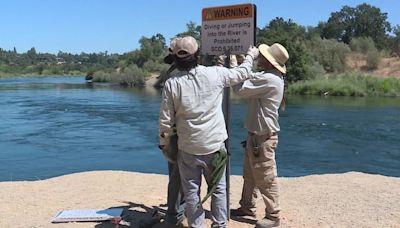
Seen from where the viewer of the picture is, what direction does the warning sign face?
facing the viewer

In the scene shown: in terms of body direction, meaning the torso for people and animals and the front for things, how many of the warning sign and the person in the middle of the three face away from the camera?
1

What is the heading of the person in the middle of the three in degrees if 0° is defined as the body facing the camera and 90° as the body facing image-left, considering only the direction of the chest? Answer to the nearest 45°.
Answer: approximately 180°

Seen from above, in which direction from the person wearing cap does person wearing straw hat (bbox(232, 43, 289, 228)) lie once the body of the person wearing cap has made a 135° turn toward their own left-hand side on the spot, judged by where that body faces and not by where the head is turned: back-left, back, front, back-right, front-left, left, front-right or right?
back

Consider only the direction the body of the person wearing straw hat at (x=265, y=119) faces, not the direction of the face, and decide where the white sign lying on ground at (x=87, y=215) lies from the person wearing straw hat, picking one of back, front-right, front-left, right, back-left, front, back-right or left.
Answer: front

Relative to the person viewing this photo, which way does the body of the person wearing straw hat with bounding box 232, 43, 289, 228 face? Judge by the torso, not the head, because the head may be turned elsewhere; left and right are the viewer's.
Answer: facing to the left of the viewer

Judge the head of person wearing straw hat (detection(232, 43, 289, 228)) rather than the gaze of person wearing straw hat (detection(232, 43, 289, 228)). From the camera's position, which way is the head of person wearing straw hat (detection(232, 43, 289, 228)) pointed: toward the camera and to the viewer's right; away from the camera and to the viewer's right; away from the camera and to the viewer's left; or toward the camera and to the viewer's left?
away from the camera and to the viewer's left

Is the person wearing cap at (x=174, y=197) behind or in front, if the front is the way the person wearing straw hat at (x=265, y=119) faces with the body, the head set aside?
in front

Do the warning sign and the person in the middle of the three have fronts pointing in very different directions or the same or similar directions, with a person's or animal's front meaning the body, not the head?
very different directions
